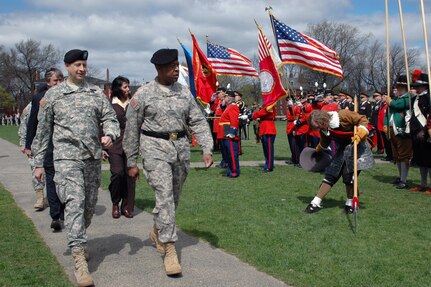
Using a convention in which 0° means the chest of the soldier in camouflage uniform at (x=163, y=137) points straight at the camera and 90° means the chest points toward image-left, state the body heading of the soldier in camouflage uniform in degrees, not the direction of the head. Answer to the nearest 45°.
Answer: approximately 315°

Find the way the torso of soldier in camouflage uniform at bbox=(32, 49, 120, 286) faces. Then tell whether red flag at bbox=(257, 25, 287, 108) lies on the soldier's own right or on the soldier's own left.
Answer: on the soldier's own left

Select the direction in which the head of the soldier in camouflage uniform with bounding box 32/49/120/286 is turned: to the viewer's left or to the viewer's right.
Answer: to the viewer's right

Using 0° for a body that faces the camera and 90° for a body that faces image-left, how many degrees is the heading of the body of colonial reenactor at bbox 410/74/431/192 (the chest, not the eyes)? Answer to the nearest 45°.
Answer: approximately 90°

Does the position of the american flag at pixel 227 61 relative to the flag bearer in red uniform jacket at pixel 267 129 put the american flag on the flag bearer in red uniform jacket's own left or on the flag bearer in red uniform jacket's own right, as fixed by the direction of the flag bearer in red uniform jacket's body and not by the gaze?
on the flag bearer in red uniform jacket's own right

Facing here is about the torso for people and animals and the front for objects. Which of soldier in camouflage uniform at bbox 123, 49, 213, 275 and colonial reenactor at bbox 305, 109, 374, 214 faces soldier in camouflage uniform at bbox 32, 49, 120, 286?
the colonial reenactor

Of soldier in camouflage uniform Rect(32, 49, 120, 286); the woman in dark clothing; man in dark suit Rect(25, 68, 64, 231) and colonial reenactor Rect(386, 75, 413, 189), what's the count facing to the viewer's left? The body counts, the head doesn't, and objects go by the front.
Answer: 1

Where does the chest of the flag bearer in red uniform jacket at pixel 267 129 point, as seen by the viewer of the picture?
to the viewer's left

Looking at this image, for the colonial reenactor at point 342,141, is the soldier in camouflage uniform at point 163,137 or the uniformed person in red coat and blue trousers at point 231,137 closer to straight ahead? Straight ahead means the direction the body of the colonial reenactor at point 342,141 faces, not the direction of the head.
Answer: the soldier in camouflage uniform

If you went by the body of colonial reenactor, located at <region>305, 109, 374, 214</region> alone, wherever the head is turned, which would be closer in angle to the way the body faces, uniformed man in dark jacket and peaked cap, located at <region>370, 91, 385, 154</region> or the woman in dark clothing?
the woman in dark clothing

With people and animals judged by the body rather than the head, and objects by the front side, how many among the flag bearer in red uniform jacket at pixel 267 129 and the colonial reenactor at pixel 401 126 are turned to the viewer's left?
2

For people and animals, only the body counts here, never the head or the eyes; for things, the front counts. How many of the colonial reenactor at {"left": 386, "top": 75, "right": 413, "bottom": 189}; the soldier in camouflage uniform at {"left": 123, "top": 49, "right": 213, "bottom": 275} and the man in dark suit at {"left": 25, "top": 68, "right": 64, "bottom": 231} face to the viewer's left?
1

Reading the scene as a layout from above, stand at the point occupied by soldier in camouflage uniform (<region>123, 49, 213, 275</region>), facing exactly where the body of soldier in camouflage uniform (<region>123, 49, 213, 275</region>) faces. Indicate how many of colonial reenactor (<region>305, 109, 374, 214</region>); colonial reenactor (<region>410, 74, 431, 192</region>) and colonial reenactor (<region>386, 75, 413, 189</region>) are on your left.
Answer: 3
